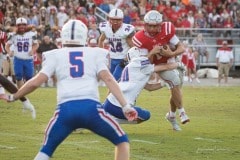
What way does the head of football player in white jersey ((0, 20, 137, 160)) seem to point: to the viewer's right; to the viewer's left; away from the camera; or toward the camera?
away from the camera

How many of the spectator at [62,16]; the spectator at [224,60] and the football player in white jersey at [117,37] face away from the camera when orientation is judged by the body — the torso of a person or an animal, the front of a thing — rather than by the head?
0

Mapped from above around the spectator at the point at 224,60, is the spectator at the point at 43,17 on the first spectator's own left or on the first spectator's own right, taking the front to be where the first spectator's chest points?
on the first spectator's own right

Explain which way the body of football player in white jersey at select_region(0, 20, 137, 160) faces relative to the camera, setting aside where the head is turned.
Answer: away from the camera

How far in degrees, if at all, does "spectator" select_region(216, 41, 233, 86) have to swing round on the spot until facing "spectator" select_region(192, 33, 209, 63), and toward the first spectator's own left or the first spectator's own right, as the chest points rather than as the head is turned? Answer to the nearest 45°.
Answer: approximately 135° to the first spectator's own right

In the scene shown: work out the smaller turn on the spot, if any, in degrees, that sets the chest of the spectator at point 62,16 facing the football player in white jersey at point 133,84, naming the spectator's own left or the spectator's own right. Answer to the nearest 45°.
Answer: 0° — they already face them

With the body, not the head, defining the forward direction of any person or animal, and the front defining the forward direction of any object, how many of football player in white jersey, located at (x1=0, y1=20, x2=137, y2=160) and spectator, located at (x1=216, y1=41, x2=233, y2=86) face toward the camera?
1

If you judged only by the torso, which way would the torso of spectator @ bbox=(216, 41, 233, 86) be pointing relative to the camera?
toward the camera

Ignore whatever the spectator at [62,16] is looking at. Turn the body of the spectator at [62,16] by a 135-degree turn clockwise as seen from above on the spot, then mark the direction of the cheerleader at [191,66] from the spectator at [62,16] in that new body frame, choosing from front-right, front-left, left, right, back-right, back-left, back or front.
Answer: back-right

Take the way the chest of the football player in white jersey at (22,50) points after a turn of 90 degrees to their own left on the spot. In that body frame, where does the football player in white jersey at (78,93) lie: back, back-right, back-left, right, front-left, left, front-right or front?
right

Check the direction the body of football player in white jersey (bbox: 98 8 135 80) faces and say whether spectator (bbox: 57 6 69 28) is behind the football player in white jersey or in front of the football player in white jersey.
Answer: behind

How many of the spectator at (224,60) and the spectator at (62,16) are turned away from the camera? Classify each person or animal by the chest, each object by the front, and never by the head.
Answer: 0

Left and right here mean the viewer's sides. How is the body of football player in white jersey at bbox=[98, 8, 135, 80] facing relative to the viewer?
facing the viewer

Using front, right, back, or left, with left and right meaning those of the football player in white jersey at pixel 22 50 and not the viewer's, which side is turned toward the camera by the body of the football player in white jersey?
front
